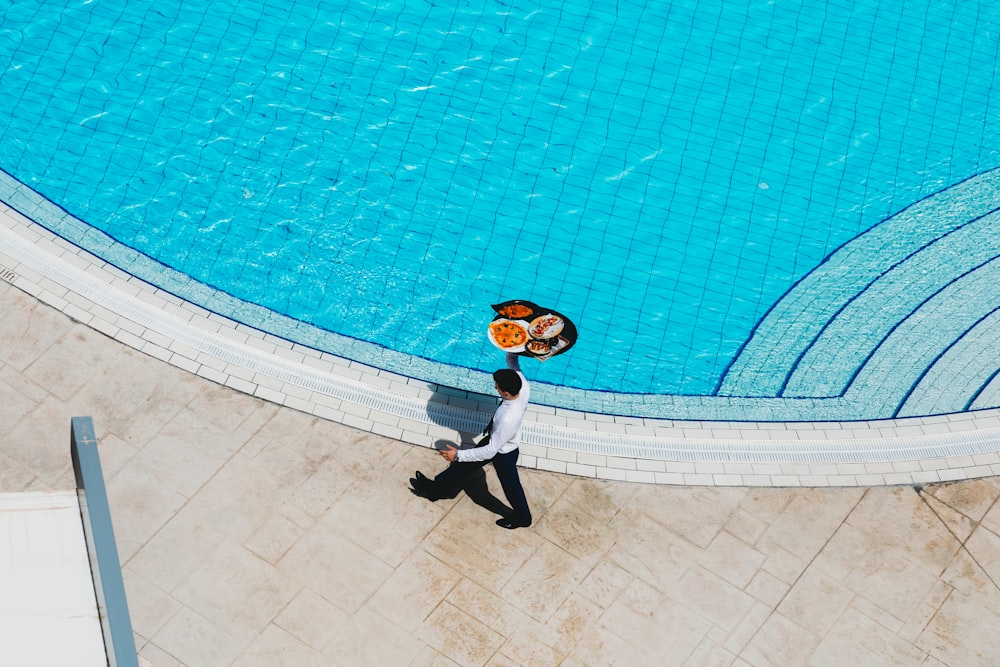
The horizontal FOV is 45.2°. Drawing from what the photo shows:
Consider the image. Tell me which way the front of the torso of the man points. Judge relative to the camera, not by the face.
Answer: to the viewer's left

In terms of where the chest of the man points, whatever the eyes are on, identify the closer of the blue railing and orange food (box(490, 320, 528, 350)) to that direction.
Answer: the blue railing

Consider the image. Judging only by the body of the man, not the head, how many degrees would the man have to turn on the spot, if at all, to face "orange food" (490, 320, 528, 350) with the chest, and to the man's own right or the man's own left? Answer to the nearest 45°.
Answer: approximately 90° to the man's own right

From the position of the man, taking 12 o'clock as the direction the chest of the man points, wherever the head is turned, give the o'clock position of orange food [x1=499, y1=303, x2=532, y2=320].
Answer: The orange food is roughly at 3 o'clock from the man.
